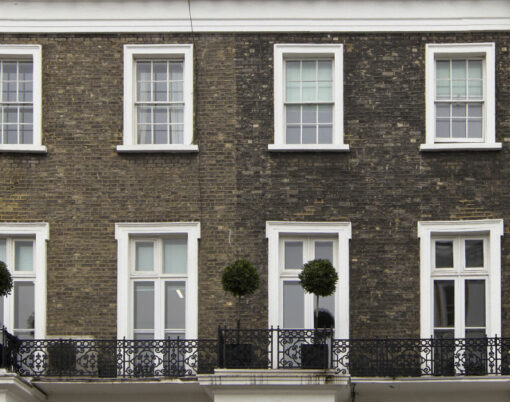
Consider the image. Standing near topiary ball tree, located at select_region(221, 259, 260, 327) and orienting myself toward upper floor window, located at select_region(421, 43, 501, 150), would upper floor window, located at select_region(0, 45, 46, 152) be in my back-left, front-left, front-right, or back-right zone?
back-left

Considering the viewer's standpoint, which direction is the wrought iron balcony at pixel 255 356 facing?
facing the viewer
